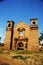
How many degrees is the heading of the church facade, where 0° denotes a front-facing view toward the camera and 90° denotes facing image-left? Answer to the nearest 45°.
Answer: approximately 0°
